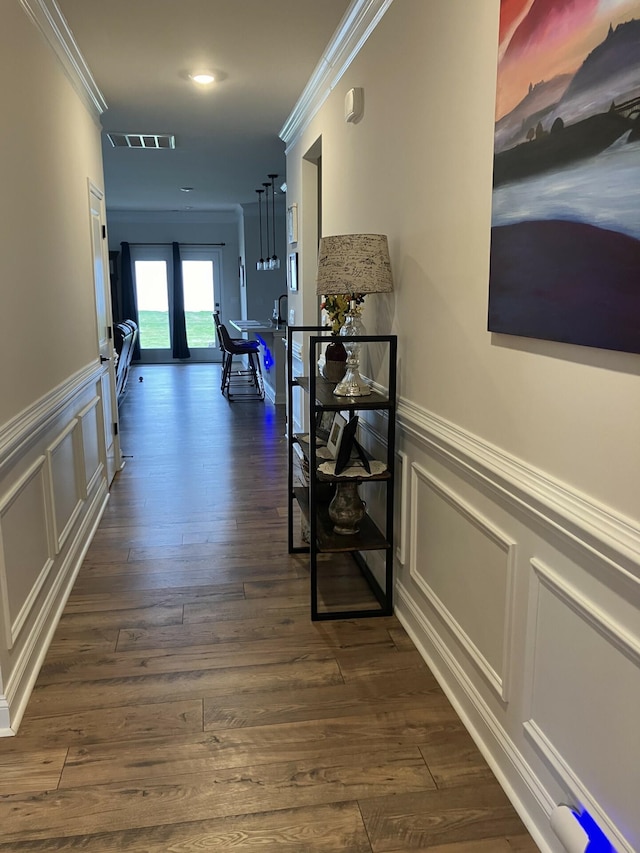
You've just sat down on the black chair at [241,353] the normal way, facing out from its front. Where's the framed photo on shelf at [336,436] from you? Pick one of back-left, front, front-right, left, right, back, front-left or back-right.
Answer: right

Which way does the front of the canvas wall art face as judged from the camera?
facing the viewer and to the left of the viewer

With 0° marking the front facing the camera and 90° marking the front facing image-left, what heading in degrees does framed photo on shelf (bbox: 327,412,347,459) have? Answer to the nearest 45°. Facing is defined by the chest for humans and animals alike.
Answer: approximately 45°

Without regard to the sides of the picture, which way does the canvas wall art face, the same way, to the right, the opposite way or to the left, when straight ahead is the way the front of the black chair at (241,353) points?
the opposite way

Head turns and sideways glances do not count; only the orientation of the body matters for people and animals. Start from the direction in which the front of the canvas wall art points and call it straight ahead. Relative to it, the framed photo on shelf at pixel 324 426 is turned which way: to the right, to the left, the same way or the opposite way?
the same way

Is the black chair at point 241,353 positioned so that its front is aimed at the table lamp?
no

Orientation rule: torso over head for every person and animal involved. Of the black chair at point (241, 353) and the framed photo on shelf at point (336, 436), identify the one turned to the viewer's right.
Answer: the black chair

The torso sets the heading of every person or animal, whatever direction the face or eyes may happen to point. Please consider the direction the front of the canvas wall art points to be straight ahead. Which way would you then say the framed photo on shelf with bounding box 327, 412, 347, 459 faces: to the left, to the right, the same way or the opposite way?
the same way

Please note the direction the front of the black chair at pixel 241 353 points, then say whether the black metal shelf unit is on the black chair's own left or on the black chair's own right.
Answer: on the black chair's own right

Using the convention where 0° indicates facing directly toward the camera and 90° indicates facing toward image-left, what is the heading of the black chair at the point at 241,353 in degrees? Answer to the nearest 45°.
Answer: approximately 270°

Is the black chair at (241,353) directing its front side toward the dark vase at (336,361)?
no

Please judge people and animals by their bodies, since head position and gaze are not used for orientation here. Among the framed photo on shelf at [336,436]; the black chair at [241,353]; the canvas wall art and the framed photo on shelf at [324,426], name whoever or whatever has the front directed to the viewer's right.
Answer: the black chair

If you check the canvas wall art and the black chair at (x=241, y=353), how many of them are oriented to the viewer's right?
1

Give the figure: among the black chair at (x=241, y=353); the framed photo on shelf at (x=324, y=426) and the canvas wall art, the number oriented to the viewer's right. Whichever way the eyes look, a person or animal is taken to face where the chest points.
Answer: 1
